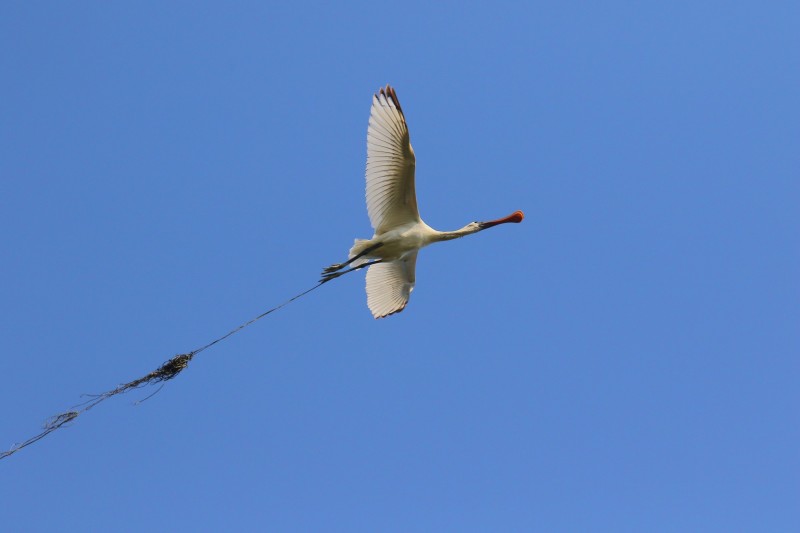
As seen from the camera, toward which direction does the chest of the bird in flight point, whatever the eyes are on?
to the viewer's right
